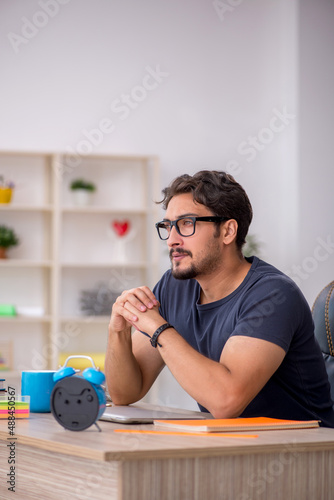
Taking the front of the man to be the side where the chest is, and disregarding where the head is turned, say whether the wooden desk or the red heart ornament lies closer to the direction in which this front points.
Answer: the wooden desk

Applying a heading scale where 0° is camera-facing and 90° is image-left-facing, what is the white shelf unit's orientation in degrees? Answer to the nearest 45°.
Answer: approximately 0°

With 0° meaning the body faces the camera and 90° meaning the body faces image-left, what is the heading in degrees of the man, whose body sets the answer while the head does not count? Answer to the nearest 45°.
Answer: approximately 45°

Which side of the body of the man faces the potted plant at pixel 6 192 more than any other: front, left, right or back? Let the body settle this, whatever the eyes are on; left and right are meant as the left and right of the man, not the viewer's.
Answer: right

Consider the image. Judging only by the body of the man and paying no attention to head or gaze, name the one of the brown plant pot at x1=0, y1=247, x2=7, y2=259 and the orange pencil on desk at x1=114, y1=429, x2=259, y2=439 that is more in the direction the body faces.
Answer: the orange pencil on desk

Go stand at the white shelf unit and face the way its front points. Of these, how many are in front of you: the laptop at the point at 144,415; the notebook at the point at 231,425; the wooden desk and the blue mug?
4
